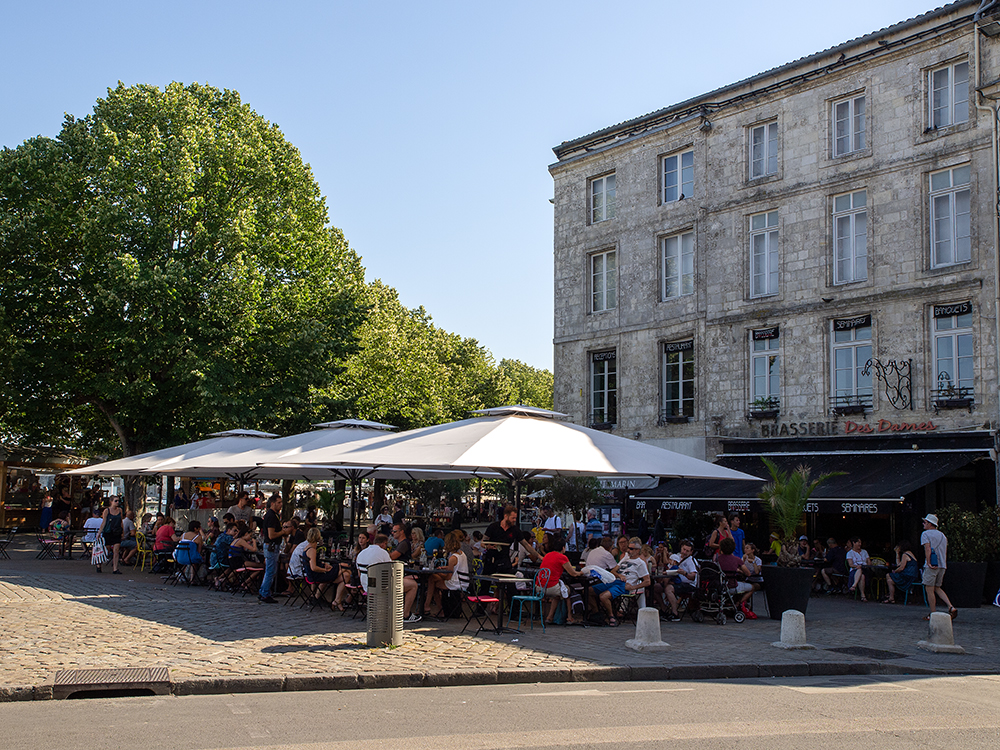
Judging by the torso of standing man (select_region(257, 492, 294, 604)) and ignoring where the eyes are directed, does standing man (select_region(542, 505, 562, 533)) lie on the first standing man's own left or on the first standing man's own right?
on the first standing man's own left

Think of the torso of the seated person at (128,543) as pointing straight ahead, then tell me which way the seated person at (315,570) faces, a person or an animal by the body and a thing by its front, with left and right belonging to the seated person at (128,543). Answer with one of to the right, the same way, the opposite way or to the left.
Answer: the same way

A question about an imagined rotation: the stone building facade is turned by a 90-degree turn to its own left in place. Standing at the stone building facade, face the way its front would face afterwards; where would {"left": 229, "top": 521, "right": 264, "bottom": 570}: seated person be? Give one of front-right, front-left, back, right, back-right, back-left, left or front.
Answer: right

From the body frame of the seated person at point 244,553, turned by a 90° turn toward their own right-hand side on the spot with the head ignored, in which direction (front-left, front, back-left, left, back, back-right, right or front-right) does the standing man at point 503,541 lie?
front-left
